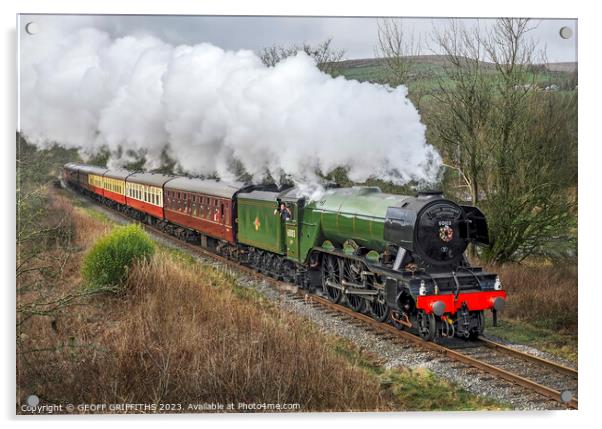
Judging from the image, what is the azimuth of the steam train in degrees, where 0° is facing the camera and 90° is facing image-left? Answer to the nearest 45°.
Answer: approximately 315°
